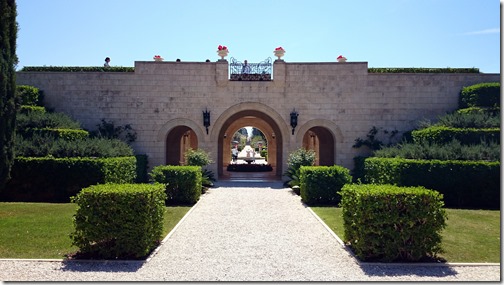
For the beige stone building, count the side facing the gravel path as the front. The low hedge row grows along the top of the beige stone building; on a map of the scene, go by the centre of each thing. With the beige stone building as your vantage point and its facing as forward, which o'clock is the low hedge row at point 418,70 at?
The low hedge row is roughly at 9 o'clock from the beige stone building.

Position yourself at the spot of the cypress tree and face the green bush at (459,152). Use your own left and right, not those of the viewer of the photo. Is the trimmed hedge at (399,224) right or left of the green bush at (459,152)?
right

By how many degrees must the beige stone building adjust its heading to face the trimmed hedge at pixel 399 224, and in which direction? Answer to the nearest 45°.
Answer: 0° — it already faces it

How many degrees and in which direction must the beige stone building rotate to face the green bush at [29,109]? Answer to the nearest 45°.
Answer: approximately 90° to its right

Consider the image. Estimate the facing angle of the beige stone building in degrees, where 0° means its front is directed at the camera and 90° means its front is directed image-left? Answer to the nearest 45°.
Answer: approximately 0°

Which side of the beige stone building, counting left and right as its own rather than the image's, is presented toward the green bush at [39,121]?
right
